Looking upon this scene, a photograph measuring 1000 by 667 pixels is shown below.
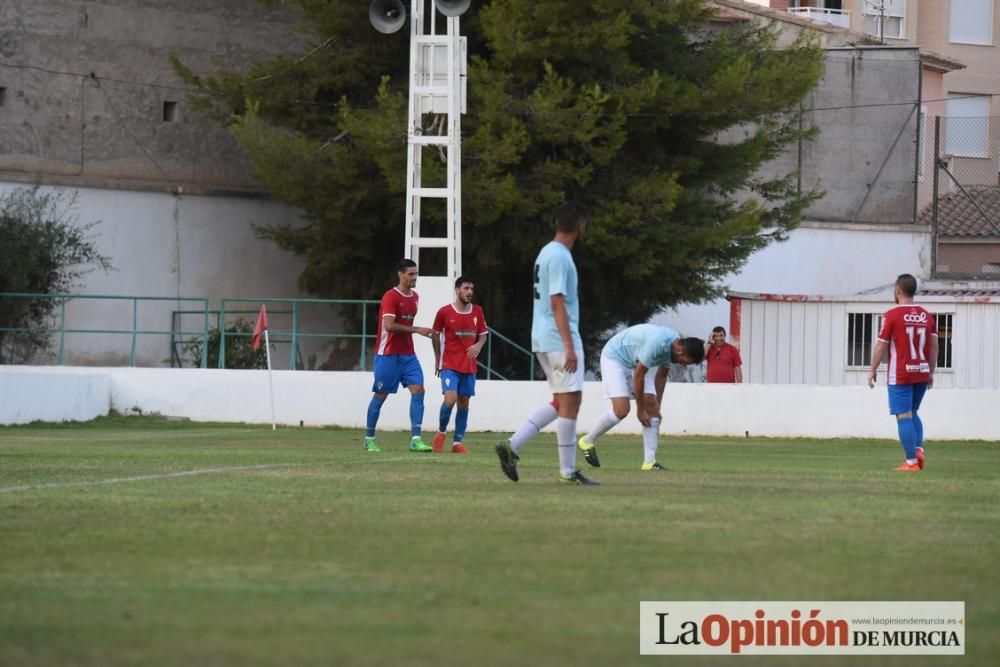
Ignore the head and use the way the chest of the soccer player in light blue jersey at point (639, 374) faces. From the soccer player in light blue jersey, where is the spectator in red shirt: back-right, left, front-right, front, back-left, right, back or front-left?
left

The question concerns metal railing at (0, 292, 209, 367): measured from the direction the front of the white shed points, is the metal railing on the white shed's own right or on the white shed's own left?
on the white shed's own right

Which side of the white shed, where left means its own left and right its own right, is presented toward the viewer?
front

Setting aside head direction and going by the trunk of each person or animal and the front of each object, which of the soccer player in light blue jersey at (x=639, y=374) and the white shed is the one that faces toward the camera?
the white shed

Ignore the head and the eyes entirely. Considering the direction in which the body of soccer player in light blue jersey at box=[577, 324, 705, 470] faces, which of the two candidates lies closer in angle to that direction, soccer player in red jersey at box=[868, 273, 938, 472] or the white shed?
the soccer player in red jersey

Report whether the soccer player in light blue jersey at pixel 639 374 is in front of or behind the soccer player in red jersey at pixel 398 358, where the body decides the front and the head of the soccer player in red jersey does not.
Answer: in front

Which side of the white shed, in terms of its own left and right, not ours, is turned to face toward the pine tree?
right

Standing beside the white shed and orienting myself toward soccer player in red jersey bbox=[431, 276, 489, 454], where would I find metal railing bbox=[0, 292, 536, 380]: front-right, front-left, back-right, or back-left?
front-right

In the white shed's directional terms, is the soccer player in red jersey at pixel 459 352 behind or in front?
in front

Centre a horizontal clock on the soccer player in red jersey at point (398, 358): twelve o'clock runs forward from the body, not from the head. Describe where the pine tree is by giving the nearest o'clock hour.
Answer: The pine tree is roughly at 8 o'clock from the soccer player in red jersey.

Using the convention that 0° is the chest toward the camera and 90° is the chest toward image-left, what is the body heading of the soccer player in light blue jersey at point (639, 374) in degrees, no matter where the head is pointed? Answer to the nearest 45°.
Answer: approximately 270°

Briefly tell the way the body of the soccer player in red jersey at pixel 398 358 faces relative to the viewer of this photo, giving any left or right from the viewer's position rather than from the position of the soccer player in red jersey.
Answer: facing the viewer and to the right of the viewer

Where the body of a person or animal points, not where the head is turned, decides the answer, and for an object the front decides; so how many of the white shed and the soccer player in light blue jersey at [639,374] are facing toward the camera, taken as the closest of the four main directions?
1

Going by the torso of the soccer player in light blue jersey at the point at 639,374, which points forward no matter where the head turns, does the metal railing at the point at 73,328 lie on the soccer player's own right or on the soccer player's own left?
on the soccer player's own left
